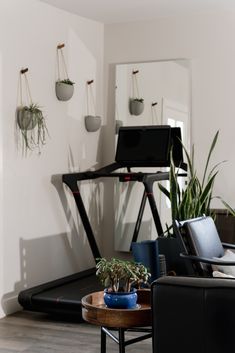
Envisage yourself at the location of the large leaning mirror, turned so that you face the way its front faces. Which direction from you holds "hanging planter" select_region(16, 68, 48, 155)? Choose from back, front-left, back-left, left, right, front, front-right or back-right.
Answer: front-right

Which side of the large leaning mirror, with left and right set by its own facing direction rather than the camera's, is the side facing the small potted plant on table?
front

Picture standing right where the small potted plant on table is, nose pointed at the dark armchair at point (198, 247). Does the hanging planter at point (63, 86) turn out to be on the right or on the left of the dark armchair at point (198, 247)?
left

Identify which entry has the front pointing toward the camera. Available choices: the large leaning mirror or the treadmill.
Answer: the large leaning mirror

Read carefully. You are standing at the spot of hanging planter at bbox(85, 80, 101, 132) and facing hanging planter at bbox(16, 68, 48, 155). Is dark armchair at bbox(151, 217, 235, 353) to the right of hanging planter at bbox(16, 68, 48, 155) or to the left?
left

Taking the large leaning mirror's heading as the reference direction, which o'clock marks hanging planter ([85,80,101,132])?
The hanging planter is roughly at 3 o'clock from the large leaning mirror.

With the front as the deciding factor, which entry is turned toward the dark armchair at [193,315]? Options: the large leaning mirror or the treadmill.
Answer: the large leaning mirror

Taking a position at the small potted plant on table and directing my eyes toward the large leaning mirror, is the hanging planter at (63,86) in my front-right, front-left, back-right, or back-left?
front-left

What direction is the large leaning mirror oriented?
toward the camera

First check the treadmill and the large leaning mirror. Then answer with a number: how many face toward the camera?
1

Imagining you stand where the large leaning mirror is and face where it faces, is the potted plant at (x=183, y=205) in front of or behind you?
in front
